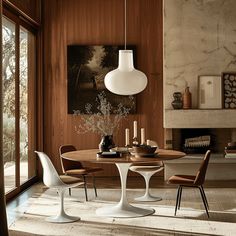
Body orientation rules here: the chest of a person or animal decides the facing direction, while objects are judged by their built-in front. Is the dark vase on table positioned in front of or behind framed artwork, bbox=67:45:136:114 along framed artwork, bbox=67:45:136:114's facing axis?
in front

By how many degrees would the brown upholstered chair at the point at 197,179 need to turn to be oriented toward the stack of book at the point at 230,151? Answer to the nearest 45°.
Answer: approximately 90° to its right

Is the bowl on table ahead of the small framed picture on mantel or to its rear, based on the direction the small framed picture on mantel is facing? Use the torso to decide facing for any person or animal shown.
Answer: ahead

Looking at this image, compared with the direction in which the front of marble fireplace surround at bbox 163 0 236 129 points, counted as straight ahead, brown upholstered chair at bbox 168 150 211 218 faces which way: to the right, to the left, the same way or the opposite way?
to the right

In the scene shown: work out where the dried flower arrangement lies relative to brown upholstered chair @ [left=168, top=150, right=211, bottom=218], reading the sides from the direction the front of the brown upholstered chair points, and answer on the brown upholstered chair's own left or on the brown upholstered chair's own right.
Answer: on the brown upholstered chair's own right

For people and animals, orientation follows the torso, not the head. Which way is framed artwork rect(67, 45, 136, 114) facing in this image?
toward the camera

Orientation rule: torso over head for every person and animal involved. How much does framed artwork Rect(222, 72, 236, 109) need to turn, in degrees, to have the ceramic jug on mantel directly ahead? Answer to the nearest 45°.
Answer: approximately 90° to its right

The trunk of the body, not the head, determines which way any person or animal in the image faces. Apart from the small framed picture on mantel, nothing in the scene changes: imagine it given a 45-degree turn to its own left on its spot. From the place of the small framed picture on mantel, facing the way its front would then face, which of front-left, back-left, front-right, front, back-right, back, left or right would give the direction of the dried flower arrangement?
back-right

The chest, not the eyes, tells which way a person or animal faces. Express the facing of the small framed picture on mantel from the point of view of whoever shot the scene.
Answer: facing the viewer

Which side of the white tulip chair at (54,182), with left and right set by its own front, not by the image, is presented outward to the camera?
right

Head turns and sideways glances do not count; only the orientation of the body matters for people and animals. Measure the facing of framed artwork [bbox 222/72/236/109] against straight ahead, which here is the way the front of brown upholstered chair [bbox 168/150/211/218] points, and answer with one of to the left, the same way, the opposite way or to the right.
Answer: to the left

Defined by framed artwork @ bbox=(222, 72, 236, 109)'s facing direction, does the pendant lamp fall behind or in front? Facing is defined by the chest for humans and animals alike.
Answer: in front

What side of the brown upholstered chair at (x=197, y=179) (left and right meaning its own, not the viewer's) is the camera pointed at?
left

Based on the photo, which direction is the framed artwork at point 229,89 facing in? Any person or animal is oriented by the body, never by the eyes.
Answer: toward the camera

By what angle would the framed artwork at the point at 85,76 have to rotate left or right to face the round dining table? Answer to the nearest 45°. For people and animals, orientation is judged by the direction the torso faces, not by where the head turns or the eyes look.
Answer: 0° — it already faces it
